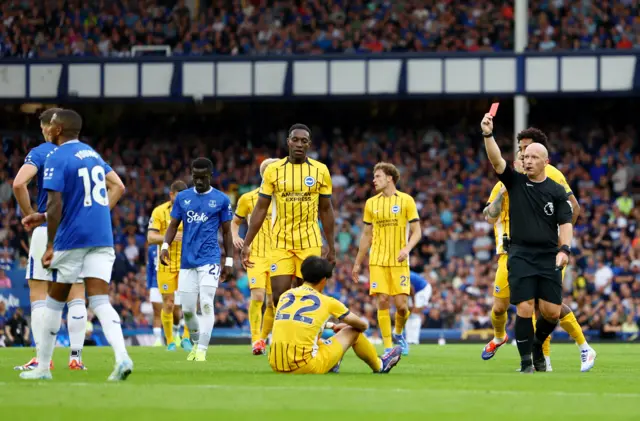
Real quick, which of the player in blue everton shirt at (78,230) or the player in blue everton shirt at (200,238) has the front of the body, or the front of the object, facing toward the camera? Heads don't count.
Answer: the player in blue everton shirt at (200,238)

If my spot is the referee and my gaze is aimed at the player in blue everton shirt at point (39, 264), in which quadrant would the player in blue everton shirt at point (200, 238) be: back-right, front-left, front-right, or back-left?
front-right

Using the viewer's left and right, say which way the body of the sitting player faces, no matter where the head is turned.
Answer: facing away from the viewer and to the right of the viewer

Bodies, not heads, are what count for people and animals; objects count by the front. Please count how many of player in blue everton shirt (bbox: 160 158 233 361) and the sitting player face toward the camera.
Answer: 1

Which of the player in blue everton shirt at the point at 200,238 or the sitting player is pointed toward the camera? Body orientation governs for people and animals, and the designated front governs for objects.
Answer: the player in blue everton shirt

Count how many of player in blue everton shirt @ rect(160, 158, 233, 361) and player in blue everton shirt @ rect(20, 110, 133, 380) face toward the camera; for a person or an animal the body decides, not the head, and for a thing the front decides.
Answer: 1

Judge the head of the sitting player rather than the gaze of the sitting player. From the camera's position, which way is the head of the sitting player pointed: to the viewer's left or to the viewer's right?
to the viewer's right

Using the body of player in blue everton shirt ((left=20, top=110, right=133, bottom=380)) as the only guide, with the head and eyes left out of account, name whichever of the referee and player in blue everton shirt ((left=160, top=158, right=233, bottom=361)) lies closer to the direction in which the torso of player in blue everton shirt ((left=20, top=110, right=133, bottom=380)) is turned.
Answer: the player in blue everton shirt

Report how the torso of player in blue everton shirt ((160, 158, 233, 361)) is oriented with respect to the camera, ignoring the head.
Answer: toward the camera

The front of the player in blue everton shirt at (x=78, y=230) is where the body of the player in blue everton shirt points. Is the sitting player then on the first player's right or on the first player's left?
on the first player's right

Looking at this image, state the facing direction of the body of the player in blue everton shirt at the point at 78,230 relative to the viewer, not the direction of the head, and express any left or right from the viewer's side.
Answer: facing away from the viewer and to the left of the viewer

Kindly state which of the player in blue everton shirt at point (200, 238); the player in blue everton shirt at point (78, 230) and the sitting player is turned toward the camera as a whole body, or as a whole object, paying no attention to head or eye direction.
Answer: the player in blue everton shirt at point (200, 238)

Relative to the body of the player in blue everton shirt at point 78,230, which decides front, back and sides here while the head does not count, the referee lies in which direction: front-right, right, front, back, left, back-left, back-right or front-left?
back-right

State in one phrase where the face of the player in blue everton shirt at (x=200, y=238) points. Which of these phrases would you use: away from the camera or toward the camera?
toward the camera

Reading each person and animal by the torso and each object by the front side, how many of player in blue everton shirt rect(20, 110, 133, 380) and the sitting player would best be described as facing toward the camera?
0
